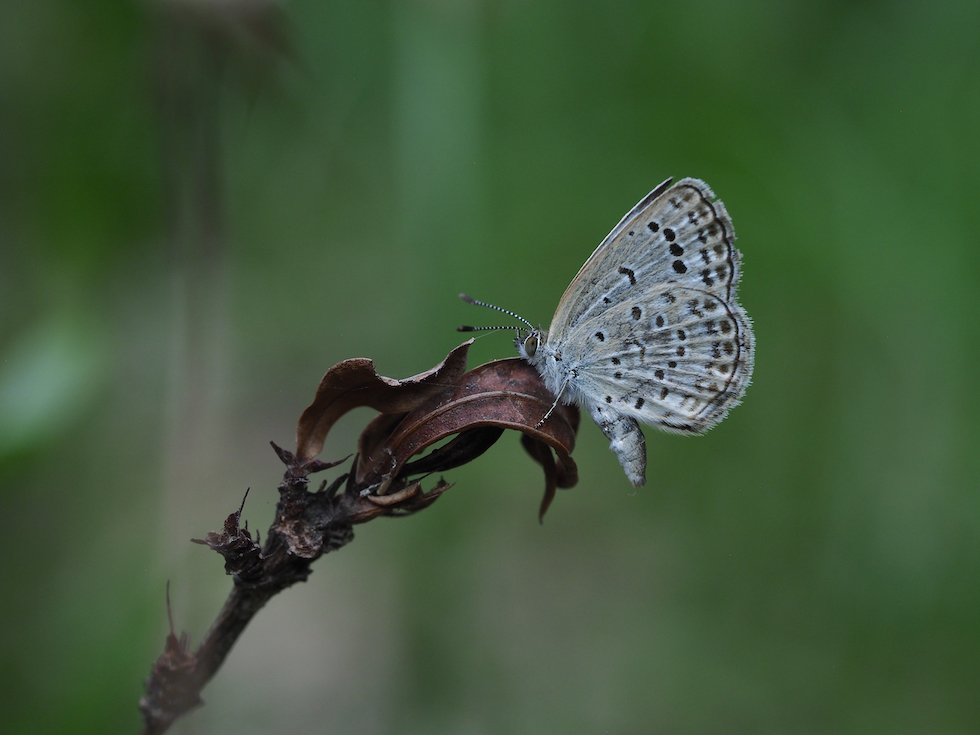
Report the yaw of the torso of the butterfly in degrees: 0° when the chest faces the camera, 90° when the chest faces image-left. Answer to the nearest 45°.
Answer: approximately 90°
